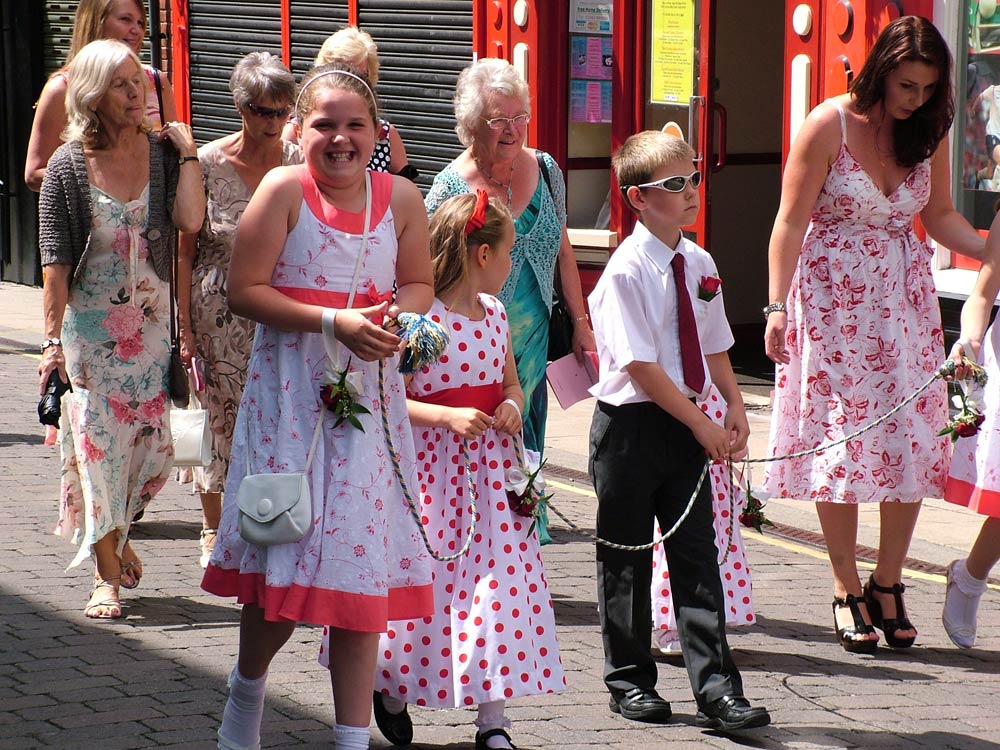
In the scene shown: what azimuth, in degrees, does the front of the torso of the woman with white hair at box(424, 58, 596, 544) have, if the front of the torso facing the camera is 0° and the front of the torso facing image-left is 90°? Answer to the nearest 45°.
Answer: approximately 315°

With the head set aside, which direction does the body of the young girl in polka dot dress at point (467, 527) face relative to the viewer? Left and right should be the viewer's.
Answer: facing the viewer and to the right of the viewer

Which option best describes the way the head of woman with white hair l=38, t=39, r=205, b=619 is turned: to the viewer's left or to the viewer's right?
to the viewer's right

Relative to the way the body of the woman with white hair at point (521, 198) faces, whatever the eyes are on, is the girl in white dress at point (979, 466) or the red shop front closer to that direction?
the girl in white dress

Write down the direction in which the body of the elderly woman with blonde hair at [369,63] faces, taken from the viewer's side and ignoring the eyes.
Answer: toward the camera

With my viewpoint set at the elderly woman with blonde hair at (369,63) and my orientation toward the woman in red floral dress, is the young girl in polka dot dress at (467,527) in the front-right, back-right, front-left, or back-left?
front-right

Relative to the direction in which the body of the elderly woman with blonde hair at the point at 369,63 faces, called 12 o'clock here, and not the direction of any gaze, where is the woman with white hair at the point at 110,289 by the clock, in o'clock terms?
The woman with white hair is roughly at 1 o'clock from the elderly woman with blonde hair.

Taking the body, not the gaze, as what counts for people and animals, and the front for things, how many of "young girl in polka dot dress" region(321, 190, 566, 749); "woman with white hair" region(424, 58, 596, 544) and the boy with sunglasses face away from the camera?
0

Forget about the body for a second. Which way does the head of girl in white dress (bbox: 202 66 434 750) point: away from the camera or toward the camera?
toward the camera

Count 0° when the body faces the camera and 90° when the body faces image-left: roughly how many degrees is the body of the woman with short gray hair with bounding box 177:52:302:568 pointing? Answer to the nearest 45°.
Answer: approximately 315°

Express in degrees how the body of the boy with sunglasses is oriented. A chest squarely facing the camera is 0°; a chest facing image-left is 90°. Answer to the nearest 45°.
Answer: approximately 315°

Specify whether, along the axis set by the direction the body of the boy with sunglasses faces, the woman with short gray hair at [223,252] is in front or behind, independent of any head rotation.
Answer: behind

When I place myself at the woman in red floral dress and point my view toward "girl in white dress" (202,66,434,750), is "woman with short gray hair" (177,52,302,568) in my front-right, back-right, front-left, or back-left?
front-right

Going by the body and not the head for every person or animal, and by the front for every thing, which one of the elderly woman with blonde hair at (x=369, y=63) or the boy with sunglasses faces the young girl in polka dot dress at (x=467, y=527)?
the elderly woman with blonde hair

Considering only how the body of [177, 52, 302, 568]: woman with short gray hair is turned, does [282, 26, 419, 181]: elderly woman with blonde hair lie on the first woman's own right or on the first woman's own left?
on the first woman's own left

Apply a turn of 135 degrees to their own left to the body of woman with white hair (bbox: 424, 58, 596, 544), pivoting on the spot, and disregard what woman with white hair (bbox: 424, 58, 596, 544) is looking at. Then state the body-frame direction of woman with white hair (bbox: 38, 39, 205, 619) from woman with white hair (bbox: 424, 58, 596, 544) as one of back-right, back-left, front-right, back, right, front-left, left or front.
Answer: left

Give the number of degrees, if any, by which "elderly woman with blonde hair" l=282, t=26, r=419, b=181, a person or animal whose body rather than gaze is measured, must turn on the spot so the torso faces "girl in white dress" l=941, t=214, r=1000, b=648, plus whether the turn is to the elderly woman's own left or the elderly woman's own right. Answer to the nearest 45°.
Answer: approximately 45° to the elderly woman's own left
